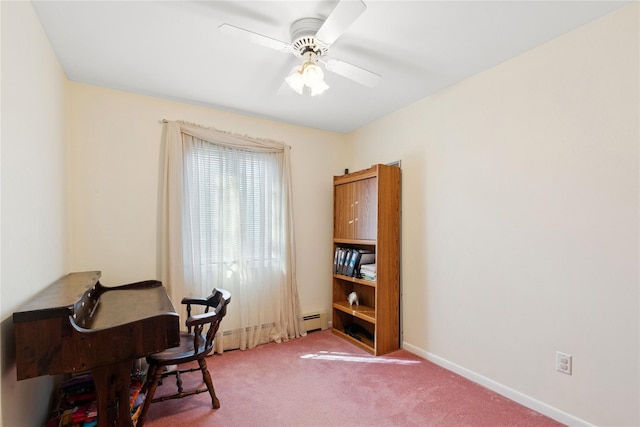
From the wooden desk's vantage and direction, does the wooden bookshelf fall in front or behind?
in front

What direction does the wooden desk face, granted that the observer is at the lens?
facing to the right of the viewer

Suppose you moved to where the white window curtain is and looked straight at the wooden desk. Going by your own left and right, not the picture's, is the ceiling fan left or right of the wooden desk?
left

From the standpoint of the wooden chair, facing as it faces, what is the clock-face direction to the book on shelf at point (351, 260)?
The book on shelf is roughly at 5 o'clock from the wooden chair.

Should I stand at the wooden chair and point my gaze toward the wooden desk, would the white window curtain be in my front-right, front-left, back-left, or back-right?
back-right

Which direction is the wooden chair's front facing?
to the viewer's left

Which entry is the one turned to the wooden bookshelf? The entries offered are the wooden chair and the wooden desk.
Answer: the wooden desk

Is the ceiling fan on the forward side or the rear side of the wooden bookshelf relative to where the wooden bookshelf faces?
on the forward side

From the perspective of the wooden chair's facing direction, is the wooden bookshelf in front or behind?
behind
